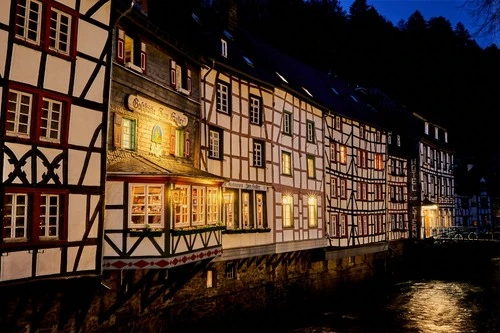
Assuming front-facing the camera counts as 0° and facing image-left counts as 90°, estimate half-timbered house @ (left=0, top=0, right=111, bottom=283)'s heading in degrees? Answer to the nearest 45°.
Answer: approximately 315°

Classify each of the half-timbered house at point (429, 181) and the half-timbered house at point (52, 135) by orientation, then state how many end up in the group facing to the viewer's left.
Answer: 0

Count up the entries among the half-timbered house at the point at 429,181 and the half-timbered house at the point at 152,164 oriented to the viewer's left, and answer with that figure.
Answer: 0

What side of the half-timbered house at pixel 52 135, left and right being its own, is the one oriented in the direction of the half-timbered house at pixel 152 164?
left

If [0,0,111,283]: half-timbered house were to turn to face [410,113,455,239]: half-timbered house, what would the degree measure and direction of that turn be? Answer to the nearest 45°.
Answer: approximately 90° to its left

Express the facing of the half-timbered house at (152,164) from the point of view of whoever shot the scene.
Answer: facing the viewer and to the right of the viewer

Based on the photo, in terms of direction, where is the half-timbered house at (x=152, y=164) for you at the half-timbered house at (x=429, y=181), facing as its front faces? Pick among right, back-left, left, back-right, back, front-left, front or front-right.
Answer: front-right

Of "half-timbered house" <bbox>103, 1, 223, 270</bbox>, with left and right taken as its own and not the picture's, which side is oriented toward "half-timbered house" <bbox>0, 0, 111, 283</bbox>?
right

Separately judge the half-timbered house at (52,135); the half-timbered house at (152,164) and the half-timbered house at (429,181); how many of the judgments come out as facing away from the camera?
0

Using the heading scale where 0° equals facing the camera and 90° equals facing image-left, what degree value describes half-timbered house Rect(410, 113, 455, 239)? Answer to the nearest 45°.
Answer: approximately 315°

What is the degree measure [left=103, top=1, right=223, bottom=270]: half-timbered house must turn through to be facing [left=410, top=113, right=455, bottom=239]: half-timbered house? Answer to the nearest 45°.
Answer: approximately 90° to its left
